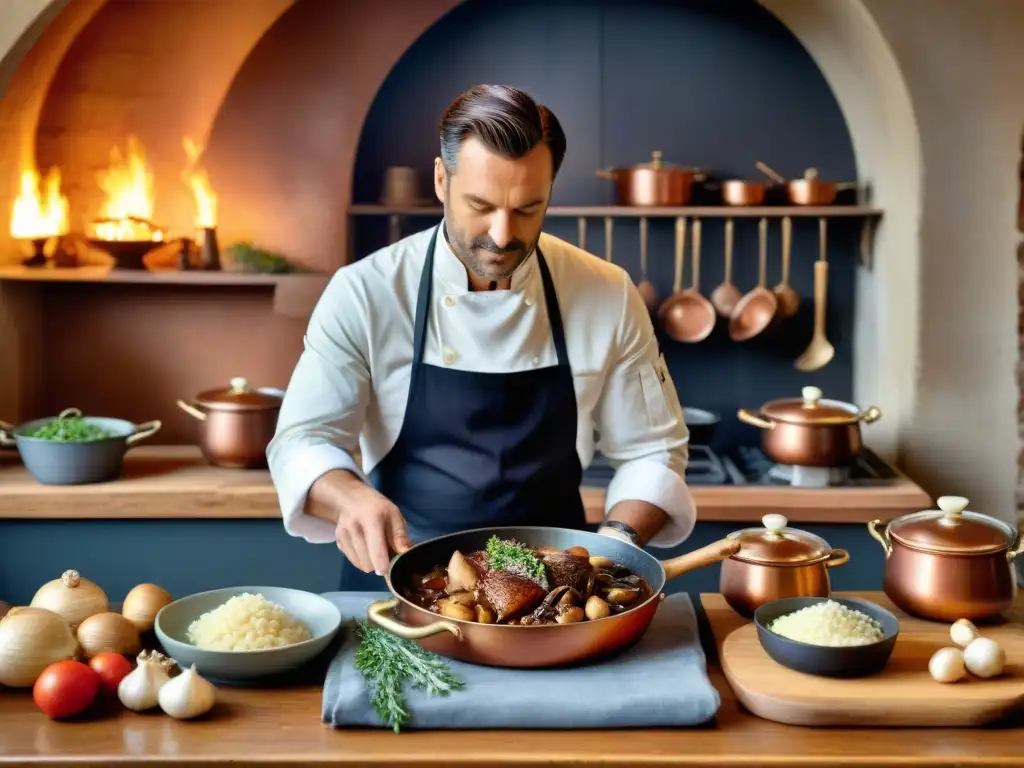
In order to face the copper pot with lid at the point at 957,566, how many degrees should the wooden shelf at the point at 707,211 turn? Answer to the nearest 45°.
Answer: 0° — it already faces it

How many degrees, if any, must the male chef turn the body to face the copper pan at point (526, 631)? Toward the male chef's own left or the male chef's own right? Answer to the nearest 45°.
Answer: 0° — they already face it

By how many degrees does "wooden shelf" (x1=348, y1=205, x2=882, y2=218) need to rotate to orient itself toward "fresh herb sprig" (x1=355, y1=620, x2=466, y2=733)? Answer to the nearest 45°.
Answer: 0° — it already faces it

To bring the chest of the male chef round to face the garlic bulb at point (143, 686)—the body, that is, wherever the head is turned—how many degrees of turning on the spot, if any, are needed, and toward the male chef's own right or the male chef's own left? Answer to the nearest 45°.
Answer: approximately 45° to the male chef's own right

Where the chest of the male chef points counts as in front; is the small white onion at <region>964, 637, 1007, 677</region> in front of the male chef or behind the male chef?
in front

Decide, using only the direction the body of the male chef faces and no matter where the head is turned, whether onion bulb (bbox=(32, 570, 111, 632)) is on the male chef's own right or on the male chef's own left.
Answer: on the male chef's own right

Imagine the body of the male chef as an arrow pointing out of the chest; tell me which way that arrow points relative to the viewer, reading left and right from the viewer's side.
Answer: facing the viewer

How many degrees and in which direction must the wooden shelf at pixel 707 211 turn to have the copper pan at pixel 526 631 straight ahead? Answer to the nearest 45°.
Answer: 0° — it already faces it

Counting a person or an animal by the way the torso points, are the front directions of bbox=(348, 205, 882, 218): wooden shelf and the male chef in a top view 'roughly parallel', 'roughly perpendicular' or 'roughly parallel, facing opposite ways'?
roughly parallel

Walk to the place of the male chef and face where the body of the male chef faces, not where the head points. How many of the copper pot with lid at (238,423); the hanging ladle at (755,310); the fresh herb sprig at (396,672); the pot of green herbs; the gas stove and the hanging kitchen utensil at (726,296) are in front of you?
1

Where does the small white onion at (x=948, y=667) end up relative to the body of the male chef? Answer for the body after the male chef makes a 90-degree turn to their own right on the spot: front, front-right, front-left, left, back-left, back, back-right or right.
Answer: back-left

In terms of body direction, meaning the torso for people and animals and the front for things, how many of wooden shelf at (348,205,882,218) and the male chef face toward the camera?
2

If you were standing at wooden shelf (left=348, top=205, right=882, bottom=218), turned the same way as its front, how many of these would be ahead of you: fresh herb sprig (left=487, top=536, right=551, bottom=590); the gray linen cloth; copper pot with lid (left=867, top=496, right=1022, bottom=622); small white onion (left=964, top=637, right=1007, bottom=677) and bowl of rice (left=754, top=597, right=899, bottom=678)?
5

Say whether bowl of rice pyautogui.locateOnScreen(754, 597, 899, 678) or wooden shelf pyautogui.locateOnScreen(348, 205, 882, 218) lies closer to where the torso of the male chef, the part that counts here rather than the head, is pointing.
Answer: the bowl of rice

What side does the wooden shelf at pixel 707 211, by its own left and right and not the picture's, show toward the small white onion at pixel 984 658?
front
